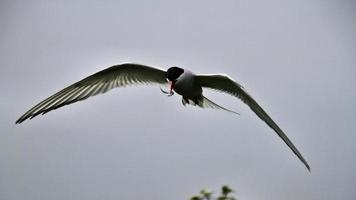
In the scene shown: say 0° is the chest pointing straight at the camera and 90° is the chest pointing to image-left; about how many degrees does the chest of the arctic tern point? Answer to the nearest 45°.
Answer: approximately 45°
